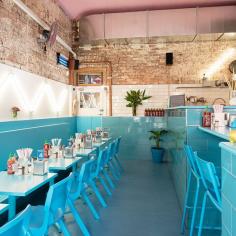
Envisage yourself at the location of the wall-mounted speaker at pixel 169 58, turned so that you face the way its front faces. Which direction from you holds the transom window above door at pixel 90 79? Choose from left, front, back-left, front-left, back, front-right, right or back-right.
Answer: right

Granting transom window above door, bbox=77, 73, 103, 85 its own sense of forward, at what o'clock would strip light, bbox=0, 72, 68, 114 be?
The strip light is roughly at 1 o'clock from the transom window above door.

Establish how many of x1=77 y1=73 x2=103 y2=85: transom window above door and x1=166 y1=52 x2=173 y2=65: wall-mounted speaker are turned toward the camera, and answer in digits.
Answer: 2

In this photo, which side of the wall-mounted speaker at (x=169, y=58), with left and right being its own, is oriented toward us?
front

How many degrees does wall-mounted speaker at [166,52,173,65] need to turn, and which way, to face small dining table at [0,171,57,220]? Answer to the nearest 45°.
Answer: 0° — it already faces it

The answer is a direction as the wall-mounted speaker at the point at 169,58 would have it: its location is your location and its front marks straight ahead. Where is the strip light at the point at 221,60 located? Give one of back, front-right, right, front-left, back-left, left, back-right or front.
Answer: left

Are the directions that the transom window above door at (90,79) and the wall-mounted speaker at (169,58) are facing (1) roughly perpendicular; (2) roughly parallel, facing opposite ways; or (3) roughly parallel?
roughly parallel

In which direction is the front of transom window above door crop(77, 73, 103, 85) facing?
toward the camera

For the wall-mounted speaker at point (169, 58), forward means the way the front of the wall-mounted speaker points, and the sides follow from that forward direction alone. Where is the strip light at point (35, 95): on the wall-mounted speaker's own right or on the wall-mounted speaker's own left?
on the wall-mounted speaker's own right

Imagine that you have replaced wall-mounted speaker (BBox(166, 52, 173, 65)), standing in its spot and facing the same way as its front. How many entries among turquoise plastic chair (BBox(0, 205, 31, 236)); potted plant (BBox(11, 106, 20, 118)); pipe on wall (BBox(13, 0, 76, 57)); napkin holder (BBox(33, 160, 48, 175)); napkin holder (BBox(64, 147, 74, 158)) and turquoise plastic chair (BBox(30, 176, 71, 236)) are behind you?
0

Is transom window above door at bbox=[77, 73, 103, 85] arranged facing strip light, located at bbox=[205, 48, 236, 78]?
no

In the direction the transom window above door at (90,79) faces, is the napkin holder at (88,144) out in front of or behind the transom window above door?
in front

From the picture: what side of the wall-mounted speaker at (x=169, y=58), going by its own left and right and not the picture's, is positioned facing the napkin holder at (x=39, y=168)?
front

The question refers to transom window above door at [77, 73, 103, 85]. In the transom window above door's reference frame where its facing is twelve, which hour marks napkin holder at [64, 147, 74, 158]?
The napkin holder is roughly at 12 o'clock from the transom window above door.

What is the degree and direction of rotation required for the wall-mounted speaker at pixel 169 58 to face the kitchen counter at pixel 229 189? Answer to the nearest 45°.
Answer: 0° — it already faces it

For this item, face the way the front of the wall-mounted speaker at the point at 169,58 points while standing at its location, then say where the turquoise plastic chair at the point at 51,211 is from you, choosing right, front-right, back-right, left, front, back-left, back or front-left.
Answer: front

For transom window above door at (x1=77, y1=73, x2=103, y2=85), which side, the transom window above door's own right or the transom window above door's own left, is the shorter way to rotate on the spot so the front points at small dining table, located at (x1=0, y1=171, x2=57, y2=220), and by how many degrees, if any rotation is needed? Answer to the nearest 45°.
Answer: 0° — it already faces it

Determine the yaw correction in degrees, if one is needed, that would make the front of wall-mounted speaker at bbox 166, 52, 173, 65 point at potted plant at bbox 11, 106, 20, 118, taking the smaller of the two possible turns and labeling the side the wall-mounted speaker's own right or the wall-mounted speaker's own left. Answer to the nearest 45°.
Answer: approximately 45° to the wall-mounted speaker's own right
